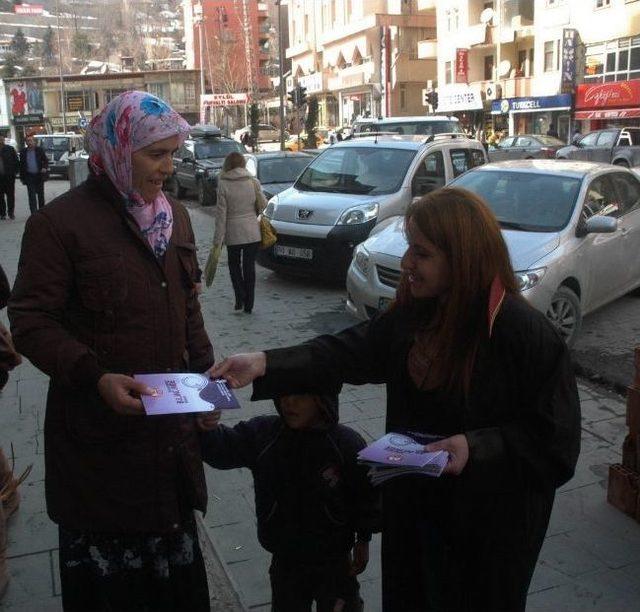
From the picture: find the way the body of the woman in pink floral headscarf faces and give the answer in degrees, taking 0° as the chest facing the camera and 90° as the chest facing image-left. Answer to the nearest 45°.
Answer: approximately 315°

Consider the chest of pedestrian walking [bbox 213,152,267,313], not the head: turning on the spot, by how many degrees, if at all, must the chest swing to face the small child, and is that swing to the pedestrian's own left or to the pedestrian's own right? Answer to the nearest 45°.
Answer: approximately 180°

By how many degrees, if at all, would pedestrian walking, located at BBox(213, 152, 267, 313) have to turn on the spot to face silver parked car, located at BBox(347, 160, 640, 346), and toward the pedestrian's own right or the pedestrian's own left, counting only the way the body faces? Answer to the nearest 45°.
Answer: approximately 135° to the pedestrian's own right

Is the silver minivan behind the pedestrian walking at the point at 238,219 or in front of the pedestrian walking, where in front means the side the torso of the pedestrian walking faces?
in front

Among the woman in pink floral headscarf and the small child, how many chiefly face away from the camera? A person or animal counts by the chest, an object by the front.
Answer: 0

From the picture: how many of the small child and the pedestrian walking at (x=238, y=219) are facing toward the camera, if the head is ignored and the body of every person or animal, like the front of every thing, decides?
1

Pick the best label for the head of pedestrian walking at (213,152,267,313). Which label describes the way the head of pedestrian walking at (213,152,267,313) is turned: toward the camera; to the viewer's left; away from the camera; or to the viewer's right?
away from the camera

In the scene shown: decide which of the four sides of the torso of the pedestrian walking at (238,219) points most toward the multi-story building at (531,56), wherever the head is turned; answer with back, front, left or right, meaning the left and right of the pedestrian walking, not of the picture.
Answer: front

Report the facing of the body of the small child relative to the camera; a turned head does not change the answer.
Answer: toward the camera

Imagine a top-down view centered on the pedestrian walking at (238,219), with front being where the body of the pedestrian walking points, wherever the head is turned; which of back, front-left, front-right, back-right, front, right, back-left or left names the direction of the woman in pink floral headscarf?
back

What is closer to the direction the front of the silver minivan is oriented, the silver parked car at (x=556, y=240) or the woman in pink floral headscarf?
the woman in pink floral headscarf

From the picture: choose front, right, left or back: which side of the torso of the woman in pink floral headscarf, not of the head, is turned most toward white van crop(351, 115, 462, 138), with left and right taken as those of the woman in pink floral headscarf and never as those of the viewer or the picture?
left

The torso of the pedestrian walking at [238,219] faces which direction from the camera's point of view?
away from the camera

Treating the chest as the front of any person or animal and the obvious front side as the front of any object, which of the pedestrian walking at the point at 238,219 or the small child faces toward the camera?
the small child

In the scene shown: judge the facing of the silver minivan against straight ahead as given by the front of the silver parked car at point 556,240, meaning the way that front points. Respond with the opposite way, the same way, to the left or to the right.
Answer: the same way

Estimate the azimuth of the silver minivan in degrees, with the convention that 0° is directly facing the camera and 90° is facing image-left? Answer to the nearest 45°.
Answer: approximately 45°

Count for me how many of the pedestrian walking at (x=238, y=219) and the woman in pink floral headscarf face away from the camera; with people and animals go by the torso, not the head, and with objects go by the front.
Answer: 1

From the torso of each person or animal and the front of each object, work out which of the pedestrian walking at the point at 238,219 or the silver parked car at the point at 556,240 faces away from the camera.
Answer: the pedestrian walking

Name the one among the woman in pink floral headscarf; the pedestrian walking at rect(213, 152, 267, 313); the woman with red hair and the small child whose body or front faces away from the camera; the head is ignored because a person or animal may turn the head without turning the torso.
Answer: the pedestrian walking

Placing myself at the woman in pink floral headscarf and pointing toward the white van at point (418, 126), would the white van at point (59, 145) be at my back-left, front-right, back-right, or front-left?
front-left

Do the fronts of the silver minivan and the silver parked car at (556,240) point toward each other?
no
